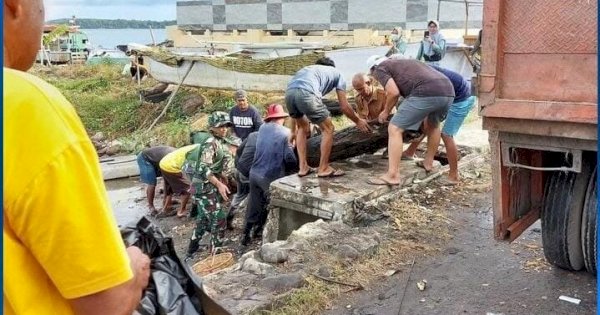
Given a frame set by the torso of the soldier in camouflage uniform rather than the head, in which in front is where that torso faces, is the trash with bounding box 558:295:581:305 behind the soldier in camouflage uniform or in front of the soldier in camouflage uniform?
in front

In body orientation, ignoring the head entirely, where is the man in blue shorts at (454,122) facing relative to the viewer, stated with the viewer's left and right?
facing to the left of the viewer

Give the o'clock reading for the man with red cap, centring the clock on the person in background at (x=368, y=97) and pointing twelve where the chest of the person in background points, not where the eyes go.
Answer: The man with red cap is roughly at 1 o'clock from the person in background.

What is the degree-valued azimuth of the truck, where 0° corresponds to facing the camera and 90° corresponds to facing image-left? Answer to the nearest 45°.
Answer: approximately 180°

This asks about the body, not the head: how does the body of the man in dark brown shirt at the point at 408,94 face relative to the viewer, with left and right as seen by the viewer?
facing to the left of the viewer

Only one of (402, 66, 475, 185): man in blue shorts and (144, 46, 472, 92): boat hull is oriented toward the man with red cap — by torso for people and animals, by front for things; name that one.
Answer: the man in blue shorts

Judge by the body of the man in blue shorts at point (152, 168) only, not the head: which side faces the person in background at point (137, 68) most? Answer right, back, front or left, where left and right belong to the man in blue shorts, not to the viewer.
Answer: left

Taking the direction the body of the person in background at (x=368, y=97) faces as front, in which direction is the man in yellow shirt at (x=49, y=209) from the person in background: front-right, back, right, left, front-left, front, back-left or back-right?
front-left

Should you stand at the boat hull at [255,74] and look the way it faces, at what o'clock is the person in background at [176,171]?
The person in background is roughly at 9 o'clock from the boat hull.
